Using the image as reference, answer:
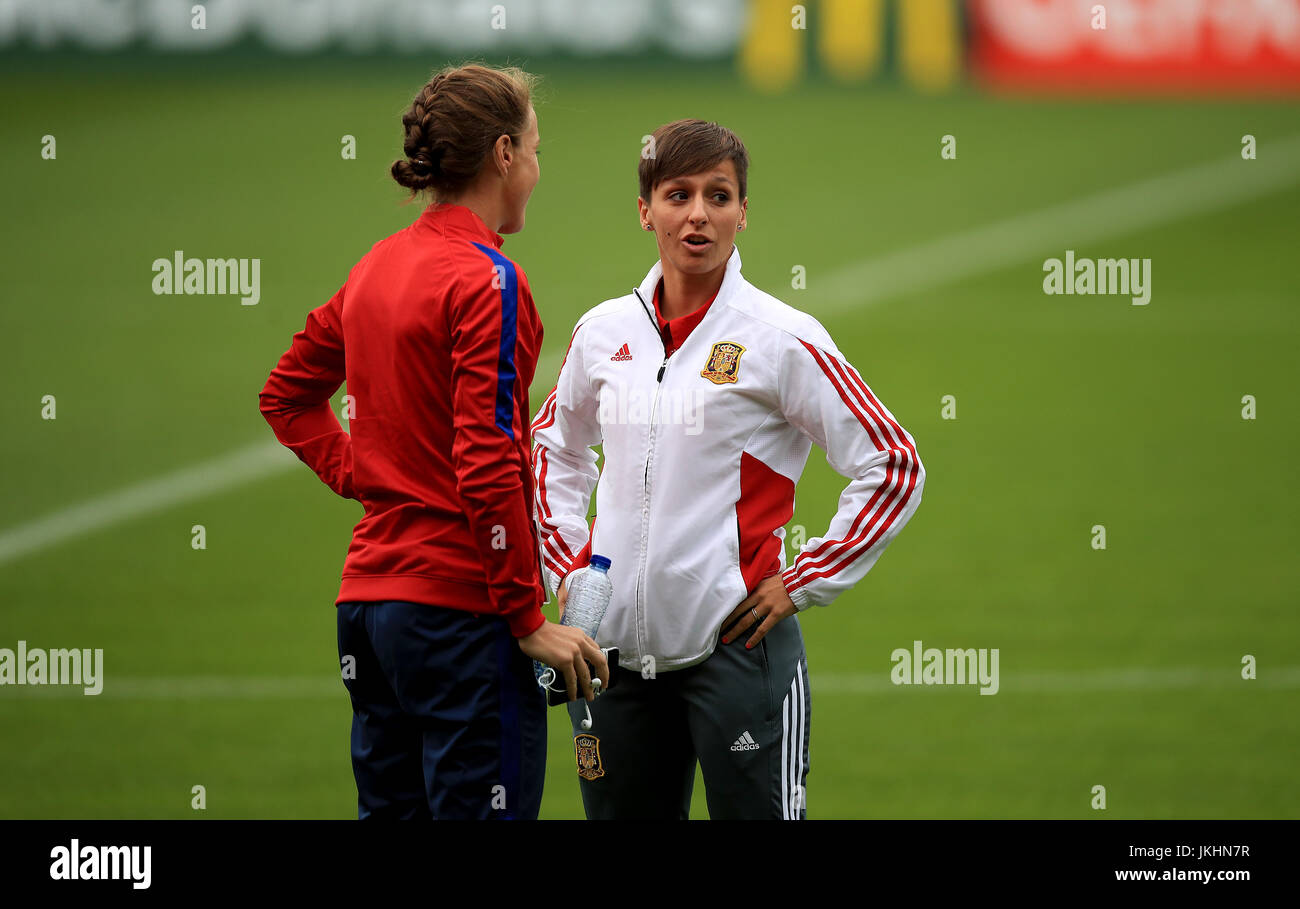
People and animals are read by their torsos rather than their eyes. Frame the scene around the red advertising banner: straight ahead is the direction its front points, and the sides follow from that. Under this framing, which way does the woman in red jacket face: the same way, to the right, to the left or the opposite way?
the opposite way

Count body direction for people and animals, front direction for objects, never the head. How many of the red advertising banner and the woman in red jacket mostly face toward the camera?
1

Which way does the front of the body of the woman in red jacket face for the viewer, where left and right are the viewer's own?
facing away from the viewer and to the right of the viewer

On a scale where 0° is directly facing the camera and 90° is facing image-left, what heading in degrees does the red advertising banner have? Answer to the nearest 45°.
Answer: approximately 0°

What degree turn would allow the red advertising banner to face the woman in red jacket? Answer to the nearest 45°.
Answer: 0° — it already faces them

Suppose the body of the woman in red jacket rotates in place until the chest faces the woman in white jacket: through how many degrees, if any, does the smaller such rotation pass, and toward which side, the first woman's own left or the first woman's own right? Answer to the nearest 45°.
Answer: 0° — they already face them

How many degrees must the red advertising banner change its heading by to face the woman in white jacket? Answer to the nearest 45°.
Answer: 0° — it already faces them

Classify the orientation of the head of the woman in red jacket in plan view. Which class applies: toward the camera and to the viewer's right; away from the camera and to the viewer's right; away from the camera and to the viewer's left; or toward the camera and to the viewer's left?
away from the camera and to the viewer's right

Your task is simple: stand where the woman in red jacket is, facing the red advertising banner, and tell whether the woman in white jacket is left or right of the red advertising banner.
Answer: right
